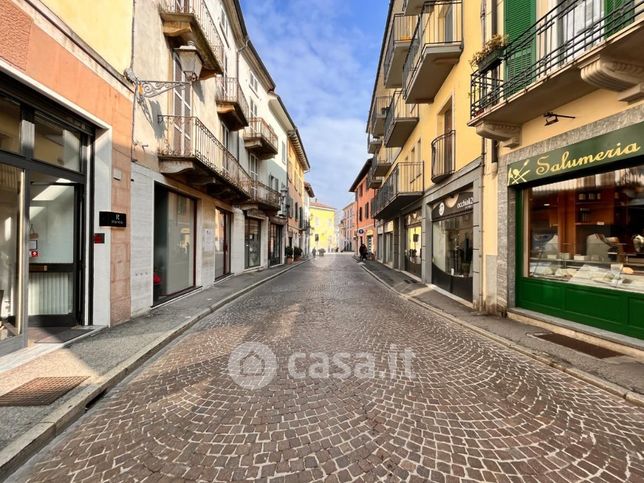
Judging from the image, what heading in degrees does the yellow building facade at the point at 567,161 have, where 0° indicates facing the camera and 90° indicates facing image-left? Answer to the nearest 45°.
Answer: approximately 45°

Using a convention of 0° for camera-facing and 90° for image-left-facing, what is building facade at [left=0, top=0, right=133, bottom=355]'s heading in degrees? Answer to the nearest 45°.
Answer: approximately 315°

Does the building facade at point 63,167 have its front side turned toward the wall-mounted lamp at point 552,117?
yes

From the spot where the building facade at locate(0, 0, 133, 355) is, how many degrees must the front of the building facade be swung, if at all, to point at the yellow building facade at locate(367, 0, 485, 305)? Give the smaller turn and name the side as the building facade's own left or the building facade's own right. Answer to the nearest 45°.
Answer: approximately 45° to the building facade's own left

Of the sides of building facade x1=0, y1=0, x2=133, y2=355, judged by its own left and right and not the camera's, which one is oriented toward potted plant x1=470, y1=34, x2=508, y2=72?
front

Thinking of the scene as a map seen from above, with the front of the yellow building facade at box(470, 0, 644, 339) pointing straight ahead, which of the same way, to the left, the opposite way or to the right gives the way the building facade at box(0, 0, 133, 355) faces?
the opposite way

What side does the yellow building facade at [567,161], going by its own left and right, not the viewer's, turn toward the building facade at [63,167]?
front

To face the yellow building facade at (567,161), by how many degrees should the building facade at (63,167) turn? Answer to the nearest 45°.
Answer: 0° — it already faces it

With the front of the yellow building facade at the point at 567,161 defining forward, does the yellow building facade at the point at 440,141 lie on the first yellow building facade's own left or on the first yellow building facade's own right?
on the first yellow building facade's own right

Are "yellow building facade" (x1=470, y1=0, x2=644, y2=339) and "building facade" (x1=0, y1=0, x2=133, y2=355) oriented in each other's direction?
yes

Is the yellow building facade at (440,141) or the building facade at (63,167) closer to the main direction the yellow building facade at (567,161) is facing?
the building facade
